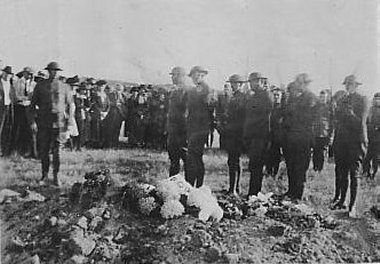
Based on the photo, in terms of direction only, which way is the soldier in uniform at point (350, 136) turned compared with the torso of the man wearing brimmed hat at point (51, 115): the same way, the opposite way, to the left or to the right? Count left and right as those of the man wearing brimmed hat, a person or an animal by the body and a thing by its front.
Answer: to the right

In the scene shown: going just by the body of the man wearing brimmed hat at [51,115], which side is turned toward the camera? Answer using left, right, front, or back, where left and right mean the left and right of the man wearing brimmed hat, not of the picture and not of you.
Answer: front

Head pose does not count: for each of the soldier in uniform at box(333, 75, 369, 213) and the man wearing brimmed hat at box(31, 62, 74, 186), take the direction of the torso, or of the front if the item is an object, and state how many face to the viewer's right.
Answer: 0

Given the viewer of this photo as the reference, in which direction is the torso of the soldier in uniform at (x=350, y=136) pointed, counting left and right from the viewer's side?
facing the viewer and to the left of the viewer

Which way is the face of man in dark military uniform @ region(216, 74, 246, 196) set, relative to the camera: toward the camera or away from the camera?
toward the camera

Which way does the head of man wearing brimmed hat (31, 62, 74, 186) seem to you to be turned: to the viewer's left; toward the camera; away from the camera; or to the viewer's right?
toward the camera

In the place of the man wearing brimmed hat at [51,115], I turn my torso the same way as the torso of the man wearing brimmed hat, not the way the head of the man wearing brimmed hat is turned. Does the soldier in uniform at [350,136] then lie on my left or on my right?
on my left

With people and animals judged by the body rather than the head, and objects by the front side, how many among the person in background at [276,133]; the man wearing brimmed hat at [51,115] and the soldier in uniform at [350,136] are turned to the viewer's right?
0
